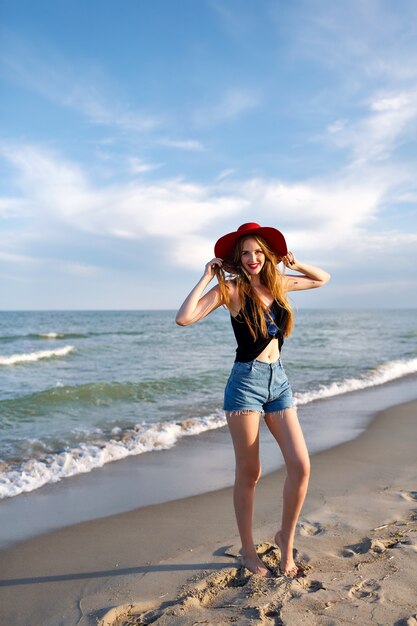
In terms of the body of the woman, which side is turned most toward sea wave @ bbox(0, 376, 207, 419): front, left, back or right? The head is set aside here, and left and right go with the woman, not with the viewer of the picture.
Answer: back

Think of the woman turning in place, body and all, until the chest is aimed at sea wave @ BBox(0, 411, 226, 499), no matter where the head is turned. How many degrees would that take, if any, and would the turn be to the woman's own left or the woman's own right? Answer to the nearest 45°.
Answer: approximately 180°

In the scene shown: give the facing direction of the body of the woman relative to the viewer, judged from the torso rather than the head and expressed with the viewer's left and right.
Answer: facing the viewer and to the right of the viewer

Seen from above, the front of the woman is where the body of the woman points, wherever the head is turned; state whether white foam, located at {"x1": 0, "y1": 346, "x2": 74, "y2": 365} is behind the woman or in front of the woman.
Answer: behind

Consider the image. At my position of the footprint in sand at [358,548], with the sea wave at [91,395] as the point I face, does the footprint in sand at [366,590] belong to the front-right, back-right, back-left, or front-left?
back-left
